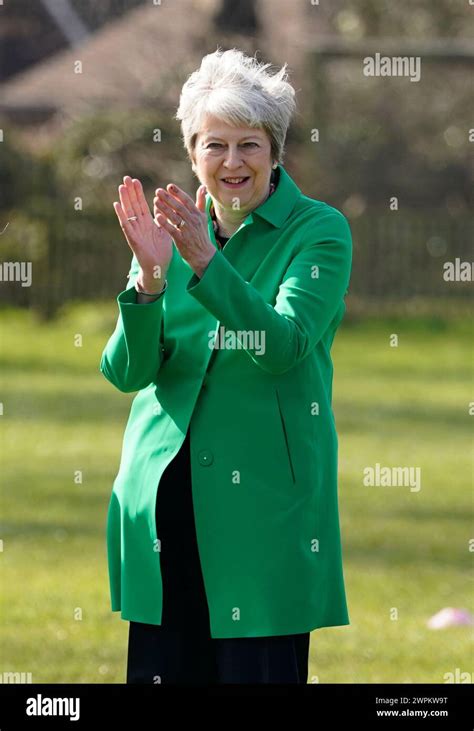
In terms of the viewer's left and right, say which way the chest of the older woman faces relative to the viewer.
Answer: facing the viewer and to the left of the viewer

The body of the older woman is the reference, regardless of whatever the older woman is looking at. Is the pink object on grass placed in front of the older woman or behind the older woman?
behind
